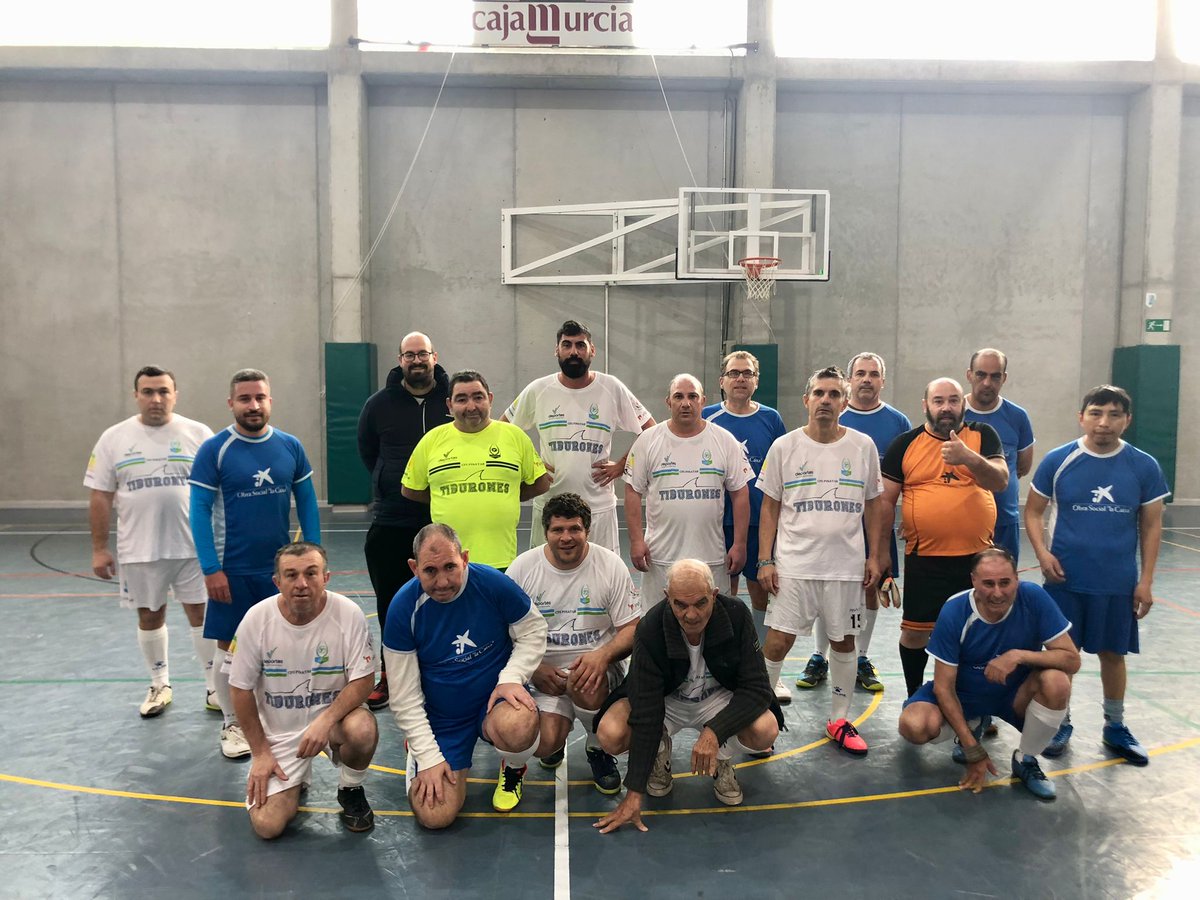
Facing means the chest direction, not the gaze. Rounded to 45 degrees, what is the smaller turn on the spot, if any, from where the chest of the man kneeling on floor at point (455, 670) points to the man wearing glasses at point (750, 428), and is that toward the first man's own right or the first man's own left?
approximately 135° to the first man's own left

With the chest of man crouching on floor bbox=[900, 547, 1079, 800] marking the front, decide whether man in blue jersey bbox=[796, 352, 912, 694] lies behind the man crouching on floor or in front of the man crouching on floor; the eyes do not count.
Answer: behind

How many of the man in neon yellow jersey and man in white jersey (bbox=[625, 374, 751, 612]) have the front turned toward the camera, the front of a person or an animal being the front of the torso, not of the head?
2

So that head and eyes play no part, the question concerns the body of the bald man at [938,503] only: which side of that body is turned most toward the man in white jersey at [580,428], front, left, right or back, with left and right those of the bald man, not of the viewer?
right

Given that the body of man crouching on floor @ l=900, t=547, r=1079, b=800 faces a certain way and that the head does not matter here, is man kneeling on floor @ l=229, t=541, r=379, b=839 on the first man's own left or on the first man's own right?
on the first man's own right

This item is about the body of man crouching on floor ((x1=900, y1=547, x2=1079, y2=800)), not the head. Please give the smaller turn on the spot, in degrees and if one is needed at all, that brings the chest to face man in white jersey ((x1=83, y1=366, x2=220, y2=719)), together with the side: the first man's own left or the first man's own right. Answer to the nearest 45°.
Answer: approximately 90° to the first man's own right
